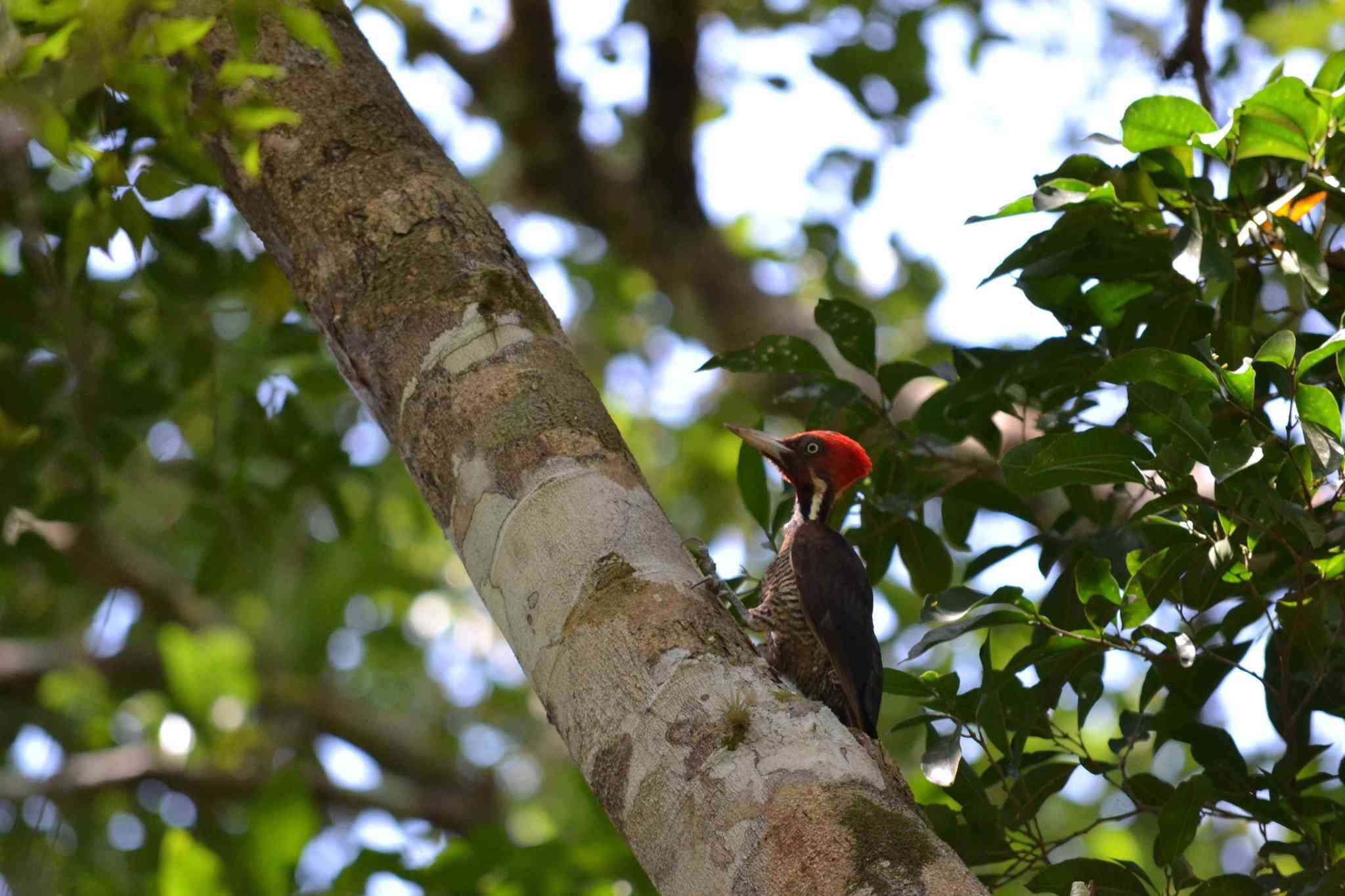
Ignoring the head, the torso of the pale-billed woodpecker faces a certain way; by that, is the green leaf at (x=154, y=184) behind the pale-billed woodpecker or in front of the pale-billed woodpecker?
in front

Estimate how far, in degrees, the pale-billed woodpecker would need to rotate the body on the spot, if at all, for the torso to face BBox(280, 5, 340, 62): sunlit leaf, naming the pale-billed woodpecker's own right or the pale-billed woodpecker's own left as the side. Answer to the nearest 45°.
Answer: approximately 45° to the pale-billed woodpecker's own left

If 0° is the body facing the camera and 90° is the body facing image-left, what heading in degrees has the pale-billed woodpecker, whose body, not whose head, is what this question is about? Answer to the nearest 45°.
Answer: approximately 90°

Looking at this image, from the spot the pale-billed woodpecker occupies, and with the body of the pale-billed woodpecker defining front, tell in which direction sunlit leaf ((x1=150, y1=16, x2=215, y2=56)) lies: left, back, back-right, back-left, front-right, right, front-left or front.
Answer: front-left
